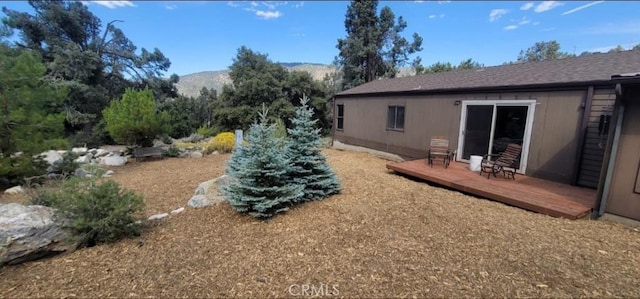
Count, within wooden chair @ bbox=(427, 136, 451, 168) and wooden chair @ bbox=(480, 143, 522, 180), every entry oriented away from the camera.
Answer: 0

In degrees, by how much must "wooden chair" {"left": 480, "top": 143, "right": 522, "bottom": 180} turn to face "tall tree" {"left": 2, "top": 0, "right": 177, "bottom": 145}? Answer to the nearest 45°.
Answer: approximately 45° to its right

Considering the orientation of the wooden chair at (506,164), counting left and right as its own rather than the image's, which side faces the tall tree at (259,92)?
right

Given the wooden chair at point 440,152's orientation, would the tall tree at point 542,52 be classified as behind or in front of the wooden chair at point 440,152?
behind

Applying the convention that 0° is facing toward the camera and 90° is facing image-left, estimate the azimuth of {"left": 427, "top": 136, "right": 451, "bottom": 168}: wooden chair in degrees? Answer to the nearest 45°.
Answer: approximately 0°

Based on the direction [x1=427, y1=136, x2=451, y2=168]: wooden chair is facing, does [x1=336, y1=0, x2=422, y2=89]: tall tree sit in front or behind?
behind

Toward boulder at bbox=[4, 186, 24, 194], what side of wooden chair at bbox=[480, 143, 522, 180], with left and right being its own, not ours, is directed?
front

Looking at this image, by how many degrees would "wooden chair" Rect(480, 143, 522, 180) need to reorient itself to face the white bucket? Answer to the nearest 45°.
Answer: approximately 45° to its right

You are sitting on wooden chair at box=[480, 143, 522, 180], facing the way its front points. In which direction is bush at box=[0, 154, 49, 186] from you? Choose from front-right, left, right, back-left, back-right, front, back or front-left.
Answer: front

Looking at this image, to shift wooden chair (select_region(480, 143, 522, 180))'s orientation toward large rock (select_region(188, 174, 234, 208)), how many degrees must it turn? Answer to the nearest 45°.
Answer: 0° — it already faces it

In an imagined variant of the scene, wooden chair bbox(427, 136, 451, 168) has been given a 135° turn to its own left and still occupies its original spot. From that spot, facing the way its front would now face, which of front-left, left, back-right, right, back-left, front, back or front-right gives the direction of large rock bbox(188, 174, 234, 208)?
back

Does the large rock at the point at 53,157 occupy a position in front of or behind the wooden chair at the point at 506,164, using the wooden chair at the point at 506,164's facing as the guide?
in front

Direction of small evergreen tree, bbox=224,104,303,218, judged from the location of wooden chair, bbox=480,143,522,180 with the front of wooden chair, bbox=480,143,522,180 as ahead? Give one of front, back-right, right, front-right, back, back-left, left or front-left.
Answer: front

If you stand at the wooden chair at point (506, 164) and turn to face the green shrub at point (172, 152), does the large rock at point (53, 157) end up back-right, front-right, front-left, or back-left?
front-left

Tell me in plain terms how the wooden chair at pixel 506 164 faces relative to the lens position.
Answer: facing the viewer and to the left of the viewer

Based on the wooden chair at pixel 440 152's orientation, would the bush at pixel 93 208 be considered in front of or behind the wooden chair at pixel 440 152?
in front

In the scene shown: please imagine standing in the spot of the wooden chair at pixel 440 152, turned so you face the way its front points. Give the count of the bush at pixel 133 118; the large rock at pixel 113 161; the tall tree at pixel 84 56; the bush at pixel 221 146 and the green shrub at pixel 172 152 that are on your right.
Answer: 5

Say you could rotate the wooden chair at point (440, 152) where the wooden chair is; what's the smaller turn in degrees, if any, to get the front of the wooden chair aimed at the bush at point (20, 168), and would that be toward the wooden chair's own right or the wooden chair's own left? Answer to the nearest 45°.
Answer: approximately 45° to the wooden chair's own right

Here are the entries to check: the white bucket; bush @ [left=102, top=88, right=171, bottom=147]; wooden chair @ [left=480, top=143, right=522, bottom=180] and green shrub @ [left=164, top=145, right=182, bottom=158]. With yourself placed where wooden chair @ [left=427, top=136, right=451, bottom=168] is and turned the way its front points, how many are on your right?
2
